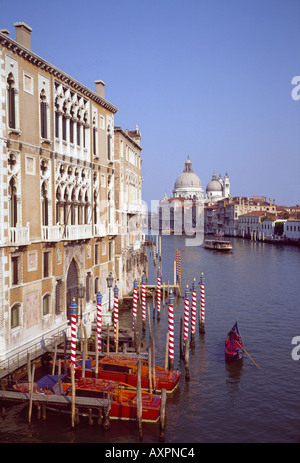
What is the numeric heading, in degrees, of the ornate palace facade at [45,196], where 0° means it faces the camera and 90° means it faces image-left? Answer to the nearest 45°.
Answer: approximately 315°
